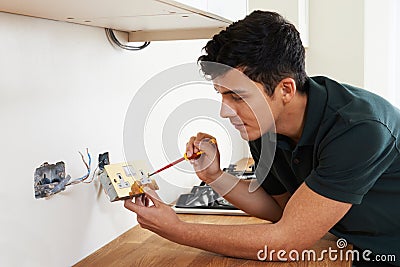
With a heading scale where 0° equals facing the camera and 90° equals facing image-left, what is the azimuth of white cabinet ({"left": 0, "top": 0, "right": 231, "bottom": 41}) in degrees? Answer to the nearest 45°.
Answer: approximately 315°

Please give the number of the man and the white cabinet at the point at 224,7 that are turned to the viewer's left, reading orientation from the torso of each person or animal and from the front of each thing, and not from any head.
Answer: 1

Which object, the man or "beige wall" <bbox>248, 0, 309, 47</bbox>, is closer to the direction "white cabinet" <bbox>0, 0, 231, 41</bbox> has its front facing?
the man

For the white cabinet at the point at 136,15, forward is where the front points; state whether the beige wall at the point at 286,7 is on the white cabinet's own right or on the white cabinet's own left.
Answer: on the white cabinet's own left

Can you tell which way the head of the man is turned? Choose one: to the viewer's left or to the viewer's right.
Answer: to the viewer's left

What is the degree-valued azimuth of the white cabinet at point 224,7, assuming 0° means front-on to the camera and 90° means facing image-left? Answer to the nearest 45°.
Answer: approximately 315°

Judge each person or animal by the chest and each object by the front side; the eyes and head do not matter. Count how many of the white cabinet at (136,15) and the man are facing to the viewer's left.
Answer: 1

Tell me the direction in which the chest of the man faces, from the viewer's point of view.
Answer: to the viewer's left
